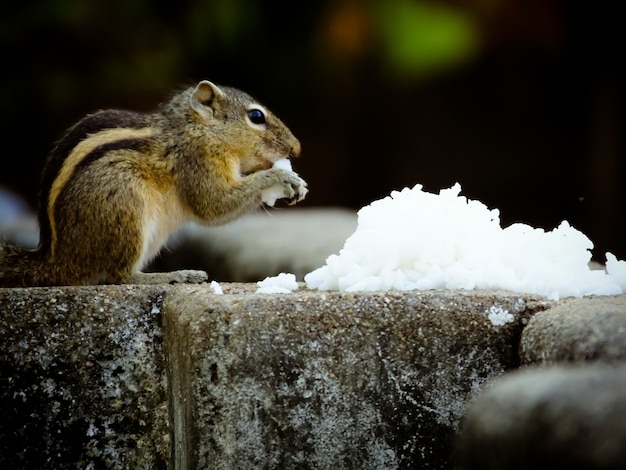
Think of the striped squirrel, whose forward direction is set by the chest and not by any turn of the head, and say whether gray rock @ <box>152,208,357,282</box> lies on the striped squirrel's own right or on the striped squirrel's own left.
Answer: on the striped squirrel's own left

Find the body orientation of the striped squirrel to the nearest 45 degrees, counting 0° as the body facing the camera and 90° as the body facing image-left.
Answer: approximately 270°

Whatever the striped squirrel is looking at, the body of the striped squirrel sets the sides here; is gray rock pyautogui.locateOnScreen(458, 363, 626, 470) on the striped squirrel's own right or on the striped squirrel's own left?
on the striped squirrel's own right

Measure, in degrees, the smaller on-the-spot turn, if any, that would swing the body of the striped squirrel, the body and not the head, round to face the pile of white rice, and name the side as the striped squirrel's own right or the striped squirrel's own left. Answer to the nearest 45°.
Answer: approximately 45° to the striped squirrel's own right
